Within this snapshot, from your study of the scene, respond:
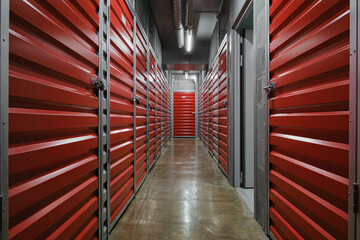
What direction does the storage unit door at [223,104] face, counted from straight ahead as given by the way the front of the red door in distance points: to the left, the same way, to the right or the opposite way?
to the right

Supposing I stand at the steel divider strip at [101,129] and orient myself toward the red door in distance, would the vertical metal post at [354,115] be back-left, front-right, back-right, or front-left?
back-right

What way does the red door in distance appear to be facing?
toward the camera

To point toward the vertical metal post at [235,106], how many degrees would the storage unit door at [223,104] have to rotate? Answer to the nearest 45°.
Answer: approximately 90° to its left

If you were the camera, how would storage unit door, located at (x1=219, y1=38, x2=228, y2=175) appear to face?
facing to the left of the viewer

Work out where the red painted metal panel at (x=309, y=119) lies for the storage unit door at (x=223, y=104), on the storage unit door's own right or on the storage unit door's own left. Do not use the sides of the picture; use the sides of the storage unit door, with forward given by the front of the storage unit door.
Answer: on the storage unit door's own left

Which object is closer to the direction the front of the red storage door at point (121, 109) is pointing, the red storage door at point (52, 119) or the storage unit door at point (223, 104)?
the storage unit door

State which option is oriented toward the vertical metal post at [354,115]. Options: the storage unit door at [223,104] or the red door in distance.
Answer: the red door in distance

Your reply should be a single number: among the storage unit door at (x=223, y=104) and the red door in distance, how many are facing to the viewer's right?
0

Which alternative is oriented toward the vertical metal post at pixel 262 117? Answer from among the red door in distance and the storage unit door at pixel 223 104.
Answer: the red door in distance

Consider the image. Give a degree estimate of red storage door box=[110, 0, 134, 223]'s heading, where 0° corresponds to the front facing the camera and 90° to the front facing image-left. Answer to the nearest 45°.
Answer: approximately 270°

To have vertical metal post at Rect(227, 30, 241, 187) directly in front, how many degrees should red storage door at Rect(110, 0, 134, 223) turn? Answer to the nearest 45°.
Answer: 0° — it already faces it

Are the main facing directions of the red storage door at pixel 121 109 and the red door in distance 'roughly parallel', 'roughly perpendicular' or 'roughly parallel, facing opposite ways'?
roughly perpendicular
